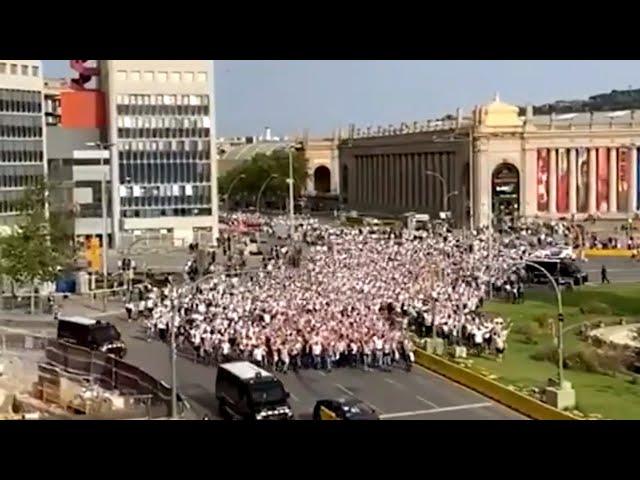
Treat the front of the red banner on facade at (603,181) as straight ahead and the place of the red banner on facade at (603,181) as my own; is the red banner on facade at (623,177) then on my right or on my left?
on my left

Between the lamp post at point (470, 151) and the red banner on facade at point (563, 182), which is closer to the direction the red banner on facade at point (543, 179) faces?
the lamp post

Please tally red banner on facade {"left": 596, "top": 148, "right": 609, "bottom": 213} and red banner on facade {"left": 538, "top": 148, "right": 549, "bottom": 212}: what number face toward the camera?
2

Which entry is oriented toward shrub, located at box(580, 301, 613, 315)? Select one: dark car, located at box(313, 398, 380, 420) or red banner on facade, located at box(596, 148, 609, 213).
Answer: the red banner on facade

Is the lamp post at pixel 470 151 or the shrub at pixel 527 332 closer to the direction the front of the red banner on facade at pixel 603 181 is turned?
the shrub

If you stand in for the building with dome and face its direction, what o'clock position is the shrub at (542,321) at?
The shrub is roughly at 12 o'clock from the building with dome.

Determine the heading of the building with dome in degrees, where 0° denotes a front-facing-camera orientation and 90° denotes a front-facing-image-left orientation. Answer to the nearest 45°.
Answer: approximately 0°

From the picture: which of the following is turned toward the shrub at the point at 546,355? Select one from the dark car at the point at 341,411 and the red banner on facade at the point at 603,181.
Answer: the red banner on facade
